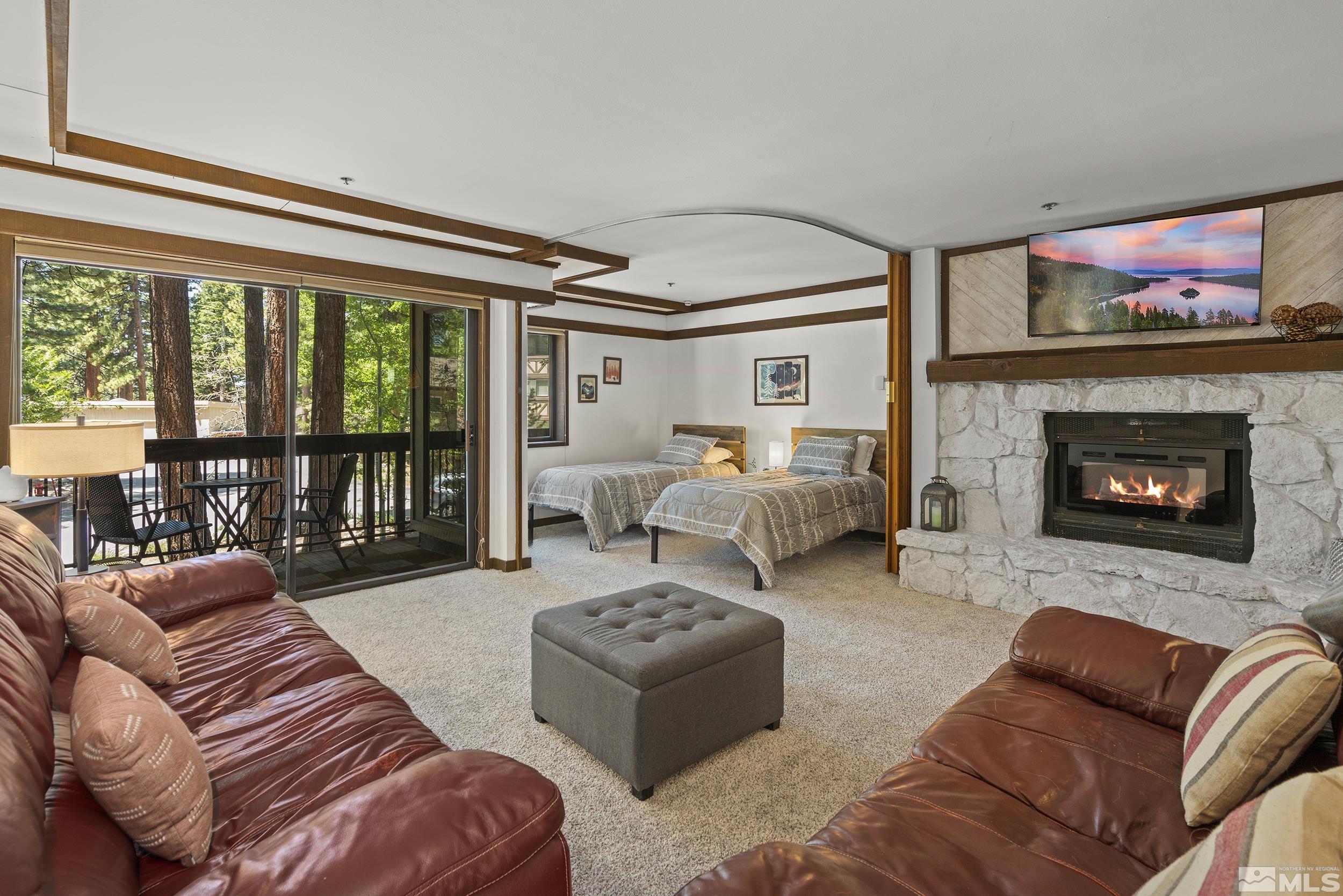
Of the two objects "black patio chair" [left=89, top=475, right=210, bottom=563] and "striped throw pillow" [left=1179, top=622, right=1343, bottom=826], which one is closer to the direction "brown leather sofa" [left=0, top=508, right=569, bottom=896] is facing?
the striped throw pillow

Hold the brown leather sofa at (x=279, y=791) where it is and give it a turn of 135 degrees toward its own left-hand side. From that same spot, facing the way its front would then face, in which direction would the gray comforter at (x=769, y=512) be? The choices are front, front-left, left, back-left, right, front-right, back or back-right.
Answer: right

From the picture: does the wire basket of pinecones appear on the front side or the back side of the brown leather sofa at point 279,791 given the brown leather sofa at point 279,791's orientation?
on the front side

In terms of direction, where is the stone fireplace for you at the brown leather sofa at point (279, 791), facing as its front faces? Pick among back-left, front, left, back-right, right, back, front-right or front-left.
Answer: front

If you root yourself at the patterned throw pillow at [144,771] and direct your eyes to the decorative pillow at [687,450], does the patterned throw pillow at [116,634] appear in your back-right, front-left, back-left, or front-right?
front-left

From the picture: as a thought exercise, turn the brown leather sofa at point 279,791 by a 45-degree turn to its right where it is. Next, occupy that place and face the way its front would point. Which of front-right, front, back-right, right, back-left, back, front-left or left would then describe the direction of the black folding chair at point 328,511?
back-left

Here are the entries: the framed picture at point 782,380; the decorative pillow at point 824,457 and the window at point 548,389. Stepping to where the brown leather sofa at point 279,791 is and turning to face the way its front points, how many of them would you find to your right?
0

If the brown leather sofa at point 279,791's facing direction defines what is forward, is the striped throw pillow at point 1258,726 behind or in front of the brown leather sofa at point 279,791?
in front

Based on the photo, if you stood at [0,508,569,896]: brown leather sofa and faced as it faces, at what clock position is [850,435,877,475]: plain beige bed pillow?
The plain beige bed pillow is roughly at 11 o'clock from the brown leather sofa.

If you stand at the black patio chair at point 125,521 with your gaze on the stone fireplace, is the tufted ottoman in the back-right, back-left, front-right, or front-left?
front-right

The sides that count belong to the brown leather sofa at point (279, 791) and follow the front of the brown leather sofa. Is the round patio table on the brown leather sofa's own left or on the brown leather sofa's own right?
on the brown leather sofa's own left

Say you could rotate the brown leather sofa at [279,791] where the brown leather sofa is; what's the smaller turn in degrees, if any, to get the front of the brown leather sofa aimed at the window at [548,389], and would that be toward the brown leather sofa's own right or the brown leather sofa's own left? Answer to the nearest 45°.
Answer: approximately 45° to the brown leather sofa's own left

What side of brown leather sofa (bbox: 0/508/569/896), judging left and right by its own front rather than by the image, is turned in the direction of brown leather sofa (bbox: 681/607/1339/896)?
front

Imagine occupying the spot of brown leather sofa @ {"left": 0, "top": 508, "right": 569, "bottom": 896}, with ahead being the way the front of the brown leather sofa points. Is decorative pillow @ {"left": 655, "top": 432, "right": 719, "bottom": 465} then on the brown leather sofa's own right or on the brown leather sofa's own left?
on the brown leather sofa's own left

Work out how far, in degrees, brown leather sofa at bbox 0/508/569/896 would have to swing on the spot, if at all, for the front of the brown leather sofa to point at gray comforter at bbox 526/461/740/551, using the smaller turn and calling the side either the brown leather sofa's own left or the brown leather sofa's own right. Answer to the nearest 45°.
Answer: approximately 45° to the brown leather sofa's own left

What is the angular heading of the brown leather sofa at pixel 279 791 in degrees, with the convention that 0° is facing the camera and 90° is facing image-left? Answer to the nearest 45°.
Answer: approximately 270°

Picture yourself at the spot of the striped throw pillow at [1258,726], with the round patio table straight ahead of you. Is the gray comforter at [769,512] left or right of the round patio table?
right

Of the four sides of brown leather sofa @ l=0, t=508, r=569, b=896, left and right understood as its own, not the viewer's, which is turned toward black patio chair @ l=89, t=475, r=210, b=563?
left

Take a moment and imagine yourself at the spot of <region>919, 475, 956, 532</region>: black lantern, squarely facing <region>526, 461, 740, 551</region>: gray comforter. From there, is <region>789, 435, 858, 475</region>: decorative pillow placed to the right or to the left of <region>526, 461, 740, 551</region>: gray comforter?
right
